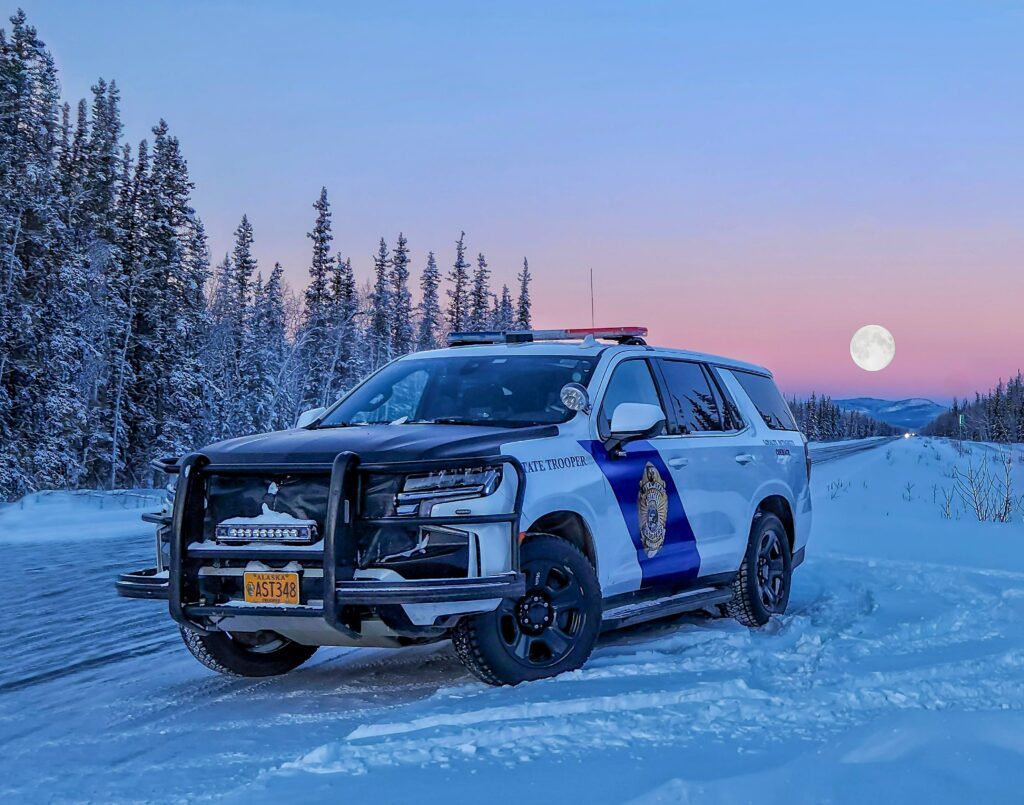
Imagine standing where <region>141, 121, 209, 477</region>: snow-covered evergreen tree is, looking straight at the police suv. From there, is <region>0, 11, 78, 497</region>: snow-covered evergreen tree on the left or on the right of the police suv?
right

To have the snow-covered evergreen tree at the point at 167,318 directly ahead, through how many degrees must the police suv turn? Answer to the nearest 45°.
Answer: approximately 135° to its right

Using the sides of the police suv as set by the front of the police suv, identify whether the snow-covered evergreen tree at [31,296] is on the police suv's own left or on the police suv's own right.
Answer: on the police suv's own right

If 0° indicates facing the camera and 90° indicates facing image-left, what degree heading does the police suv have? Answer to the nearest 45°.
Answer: approximately 45°
